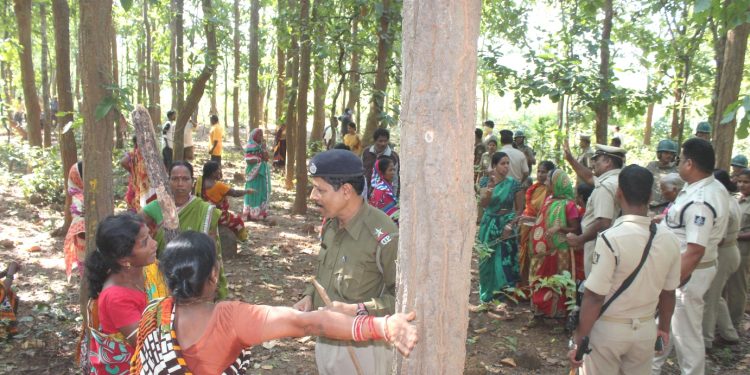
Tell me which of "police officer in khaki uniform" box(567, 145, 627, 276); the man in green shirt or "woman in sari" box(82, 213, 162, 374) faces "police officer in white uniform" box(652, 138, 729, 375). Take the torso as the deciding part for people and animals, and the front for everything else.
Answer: the woman in sari

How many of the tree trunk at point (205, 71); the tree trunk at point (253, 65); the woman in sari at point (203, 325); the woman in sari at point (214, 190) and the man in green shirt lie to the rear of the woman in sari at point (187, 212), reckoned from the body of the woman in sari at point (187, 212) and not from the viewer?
3

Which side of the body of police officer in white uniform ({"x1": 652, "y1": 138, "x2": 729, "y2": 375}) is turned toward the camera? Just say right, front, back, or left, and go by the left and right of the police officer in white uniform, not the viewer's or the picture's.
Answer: left

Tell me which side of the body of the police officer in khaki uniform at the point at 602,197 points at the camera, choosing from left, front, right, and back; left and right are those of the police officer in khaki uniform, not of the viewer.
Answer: left

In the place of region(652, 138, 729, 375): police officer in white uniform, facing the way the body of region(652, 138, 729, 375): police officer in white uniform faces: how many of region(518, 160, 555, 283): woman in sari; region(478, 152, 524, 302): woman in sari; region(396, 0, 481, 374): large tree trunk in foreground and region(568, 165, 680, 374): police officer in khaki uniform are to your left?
2

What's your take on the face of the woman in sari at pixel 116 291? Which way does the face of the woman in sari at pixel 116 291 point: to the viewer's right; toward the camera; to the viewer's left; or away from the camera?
to the viewer's right

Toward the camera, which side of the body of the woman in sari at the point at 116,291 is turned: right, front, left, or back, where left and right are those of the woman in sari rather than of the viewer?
right

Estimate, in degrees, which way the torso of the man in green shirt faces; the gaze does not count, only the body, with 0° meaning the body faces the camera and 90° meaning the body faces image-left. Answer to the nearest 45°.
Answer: approximately 45°

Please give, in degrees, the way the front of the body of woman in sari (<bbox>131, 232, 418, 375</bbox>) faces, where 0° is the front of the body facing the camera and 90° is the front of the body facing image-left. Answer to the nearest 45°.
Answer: approximately 180°

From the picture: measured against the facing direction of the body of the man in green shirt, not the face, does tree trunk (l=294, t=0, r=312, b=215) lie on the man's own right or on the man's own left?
on the man's own right
